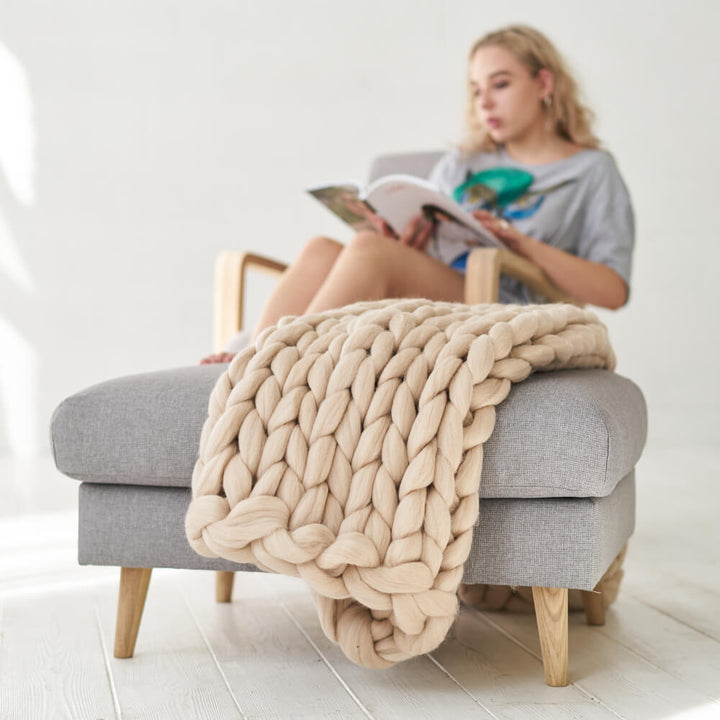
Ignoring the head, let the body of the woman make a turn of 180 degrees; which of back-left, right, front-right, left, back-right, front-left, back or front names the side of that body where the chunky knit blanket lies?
back-right

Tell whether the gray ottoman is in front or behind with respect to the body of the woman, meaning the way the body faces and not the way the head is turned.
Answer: in front

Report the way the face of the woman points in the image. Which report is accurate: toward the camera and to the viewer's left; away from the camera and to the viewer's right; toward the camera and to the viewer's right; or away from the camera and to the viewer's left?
toward the camera and to the viewer's left

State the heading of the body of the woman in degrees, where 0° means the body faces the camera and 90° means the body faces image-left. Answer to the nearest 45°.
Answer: approximately 45°
